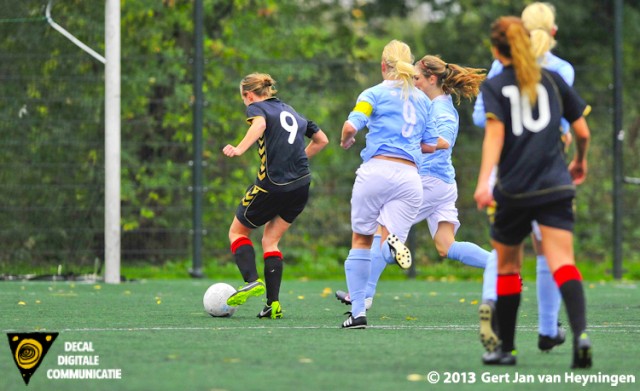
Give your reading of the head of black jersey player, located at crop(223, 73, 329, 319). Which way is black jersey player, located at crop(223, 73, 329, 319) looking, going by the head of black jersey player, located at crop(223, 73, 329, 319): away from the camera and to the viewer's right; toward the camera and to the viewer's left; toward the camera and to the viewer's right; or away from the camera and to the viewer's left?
away from the camera and to the viewer's left

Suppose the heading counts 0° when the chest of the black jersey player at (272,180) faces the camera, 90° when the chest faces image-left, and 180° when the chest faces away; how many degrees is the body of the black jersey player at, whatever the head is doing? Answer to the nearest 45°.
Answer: approximately 135°

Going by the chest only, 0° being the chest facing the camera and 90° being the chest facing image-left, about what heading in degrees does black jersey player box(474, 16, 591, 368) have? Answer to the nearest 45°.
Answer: approximately 135°

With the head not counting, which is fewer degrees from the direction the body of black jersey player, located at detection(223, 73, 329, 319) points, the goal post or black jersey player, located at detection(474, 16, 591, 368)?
the goal post

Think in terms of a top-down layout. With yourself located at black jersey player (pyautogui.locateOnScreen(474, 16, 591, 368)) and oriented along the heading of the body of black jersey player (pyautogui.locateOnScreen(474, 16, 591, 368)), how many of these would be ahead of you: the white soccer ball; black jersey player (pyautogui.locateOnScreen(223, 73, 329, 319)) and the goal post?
3

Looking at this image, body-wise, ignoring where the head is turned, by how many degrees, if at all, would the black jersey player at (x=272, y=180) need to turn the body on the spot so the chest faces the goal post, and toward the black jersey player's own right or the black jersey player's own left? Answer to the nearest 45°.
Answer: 0° — they already face it
